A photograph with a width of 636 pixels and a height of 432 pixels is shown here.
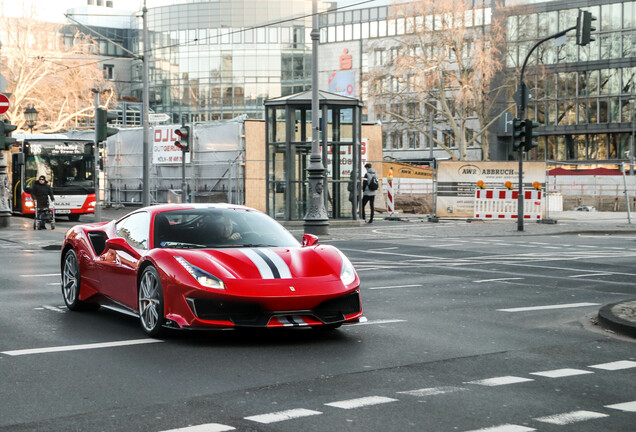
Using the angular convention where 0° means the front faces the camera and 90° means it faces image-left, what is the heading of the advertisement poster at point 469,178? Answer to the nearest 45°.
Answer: approximately 0°

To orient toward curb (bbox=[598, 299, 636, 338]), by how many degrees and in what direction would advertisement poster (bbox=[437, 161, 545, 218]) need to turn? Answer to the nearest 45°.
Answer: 0° — it already faces it

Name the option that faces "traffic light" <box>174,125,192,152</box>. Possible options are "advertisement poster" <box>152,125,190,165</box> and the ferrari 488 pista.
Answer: the advertisement poster

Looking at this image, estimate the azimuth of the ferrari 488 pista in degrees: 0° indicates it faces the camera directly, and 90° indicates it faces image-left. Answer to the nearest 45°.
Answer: approximately 315°

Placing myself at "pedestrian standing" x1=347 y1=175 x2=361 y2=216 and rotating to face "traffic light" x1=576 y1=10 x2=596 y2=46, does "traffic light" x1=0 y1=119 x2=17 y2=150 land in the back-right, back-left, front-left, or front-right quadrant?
back-right
